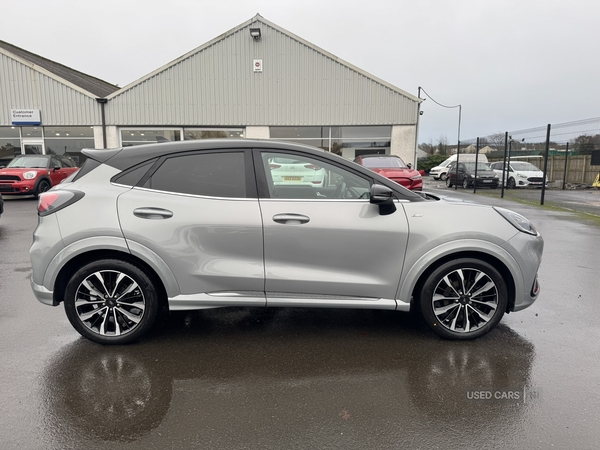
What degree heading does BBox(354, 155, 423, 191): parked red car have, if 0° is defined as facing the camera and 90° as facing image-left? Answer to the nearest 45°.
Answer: approximately 315°

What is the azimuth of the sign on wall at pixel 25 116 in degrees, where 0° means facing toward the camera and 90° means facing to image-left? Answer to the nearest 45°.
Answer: approximately 0°

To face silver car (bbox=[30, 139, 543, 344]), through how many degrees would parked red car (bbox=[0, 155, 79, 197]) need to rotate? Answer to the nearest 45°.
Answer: approximately 45° to its left

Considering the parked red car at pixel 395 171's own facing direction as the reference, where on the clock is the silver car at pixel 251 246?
The silver car is roughly at 2 o'clock from the parked red car.

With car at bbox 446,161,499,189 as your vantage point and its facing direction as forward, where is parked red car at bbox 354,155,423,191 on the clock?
The parked red car is roughly at 2 o'clock from the car.

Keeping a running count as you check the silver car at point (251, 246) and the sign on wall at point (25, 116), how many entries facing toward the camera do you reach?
1

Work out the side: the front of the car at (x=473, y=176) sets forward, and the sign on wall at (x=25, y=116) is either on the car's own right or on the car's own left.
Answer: on the car's own right

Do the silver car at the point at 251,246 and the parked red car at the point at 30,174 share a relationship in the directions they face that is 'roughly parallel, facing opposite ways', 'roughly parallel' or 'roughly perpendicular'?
roughly perpendicular

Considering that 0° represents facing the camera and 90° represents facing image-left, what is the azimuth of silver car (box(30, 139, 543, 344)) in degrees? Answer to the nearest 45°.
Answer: approximately 270°
